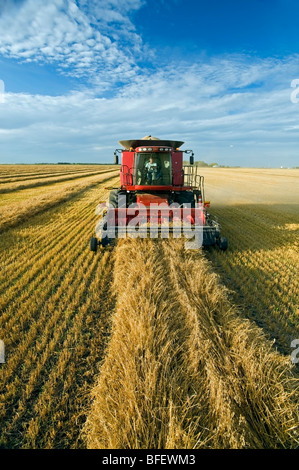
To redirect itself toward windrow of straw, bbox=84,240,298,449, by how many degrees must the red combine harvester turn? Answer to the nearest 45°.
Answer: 0° — it already faces it

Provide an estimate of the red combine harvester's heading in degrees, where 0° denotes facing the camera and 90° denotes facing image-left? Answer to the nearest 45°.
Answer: approximately 0°
